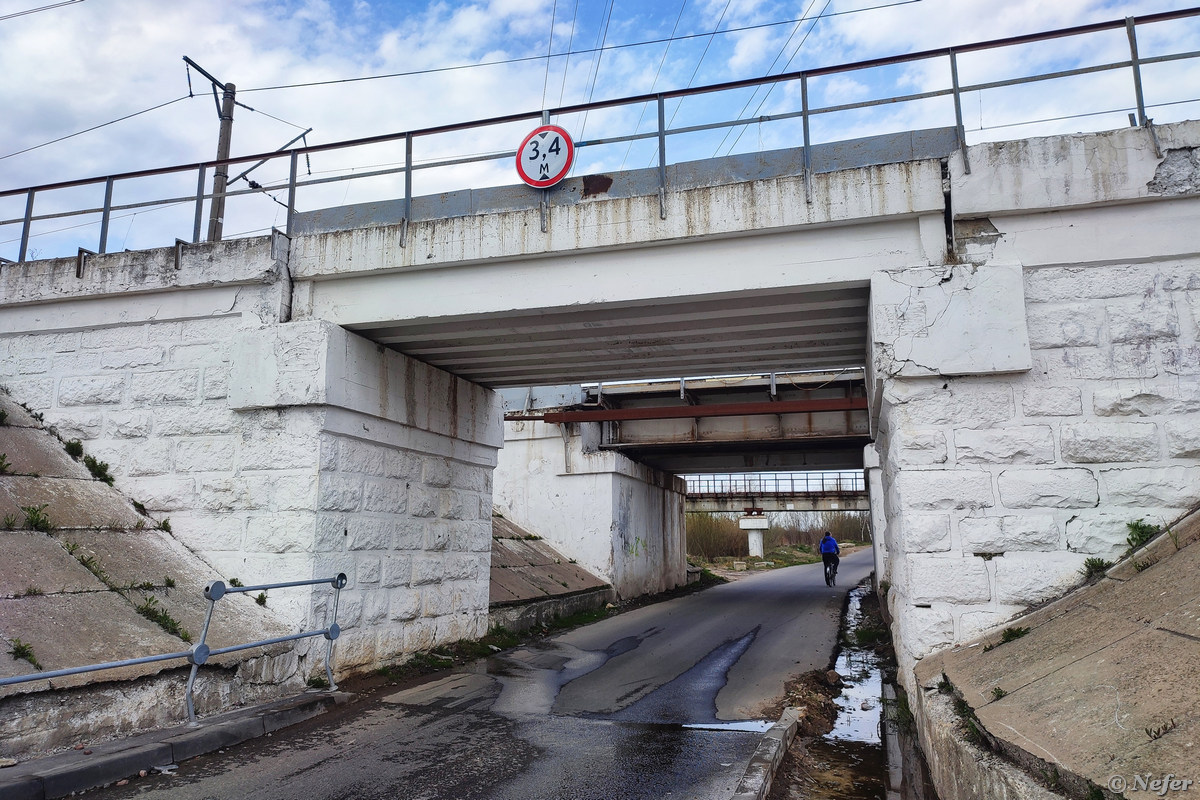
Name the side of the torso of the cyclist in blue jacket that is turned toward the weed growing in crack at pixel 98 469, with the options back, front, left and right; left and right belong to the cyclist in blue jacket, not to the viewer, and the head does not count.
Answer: back

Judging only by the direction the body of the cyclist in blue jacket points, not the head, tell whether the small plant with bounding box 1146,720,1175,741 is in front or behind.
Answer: behind

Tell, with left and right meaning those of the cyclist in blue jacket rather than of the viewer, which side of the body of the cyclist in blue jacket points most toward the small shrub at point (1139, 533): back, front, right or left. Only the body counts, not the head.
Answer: back

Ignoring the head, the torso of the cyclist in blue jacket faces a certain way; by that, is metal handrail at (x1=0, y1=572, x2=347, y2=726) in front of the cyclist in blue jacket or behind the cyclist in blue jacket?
behind

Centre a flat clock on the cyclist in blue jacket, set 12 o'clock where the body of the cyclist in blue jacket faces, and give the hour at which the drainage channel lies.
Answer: The drainage channel is roughly at 6 o'clock from the cyclist in blue jacket.

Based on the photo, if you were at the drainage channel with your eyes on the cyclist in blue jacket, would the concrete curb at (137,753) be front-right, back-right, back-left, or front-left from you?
back-left

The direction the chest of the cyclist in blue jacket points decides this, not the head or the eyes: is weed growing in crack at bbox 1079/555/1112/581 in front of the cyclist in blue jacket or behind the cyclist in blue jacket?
behind

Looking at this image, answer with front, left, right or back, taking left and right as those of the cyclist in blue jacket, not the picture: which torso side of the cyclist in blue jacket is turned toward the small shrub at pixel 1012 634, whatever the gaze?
back

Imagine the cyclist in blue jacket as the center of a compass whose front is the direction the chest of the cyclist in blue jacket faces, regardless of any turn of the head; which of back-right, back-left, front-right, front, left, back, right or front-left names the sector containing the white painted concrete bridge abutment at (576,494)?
back-left

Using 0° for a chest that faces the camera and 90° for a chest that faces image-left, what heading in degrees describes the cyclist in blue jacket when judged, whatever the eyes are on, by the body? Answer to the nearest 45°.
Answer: approximately 180°

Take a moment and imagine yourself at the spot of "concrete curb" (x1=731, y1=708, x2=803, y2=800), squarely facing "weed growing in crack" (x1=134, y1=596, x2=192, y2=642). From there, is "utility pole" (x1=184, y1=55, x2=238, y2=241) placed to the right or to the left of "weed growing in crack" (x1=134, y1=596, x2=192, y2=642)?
right

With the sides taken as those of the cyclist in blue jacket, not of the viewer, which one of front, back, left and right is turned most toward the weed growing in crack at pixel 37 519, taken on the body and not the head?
back
